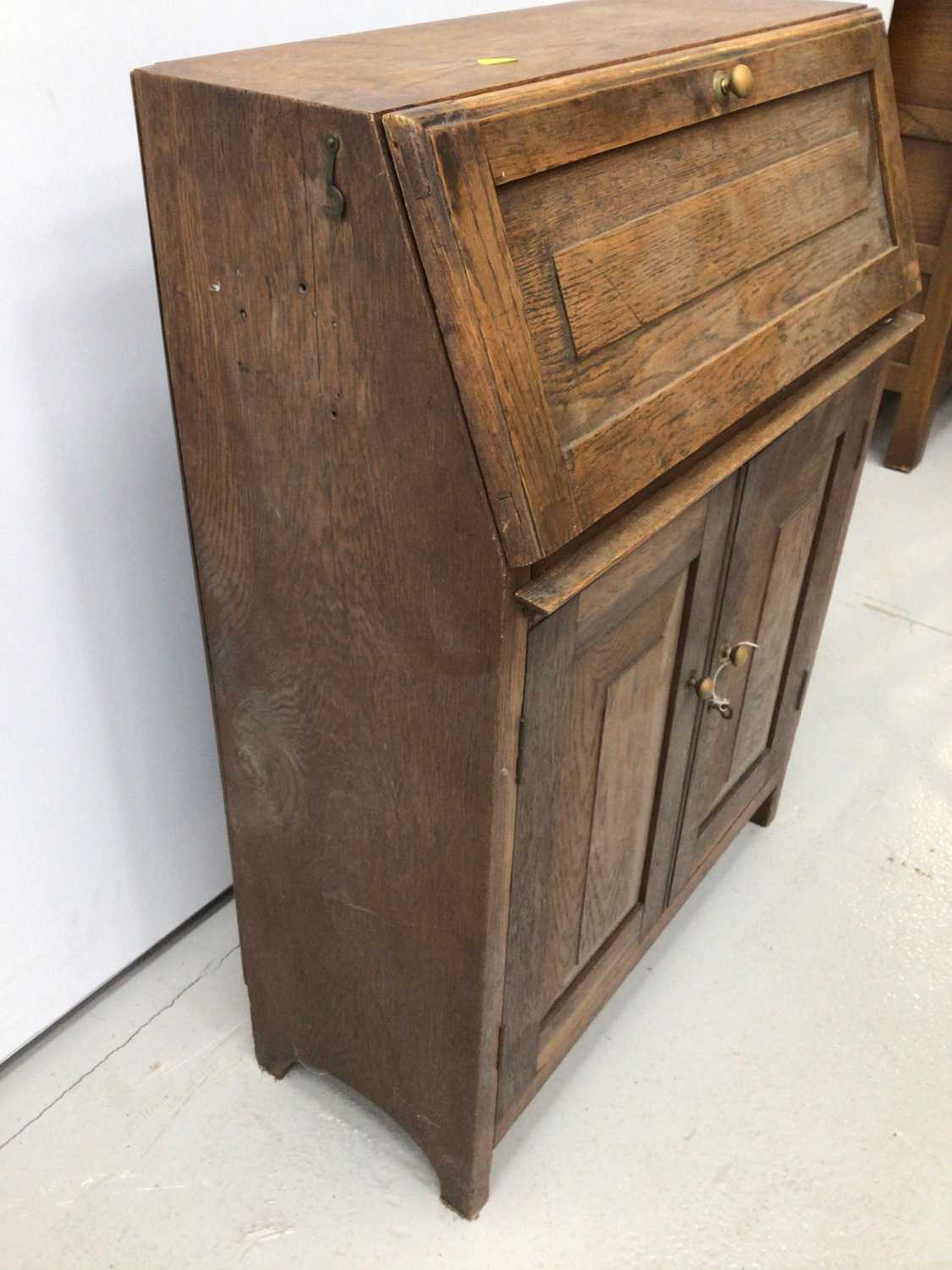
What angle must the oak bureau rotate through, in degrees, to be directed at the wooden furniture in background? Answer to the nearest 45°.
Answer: approximately 90° to its left
